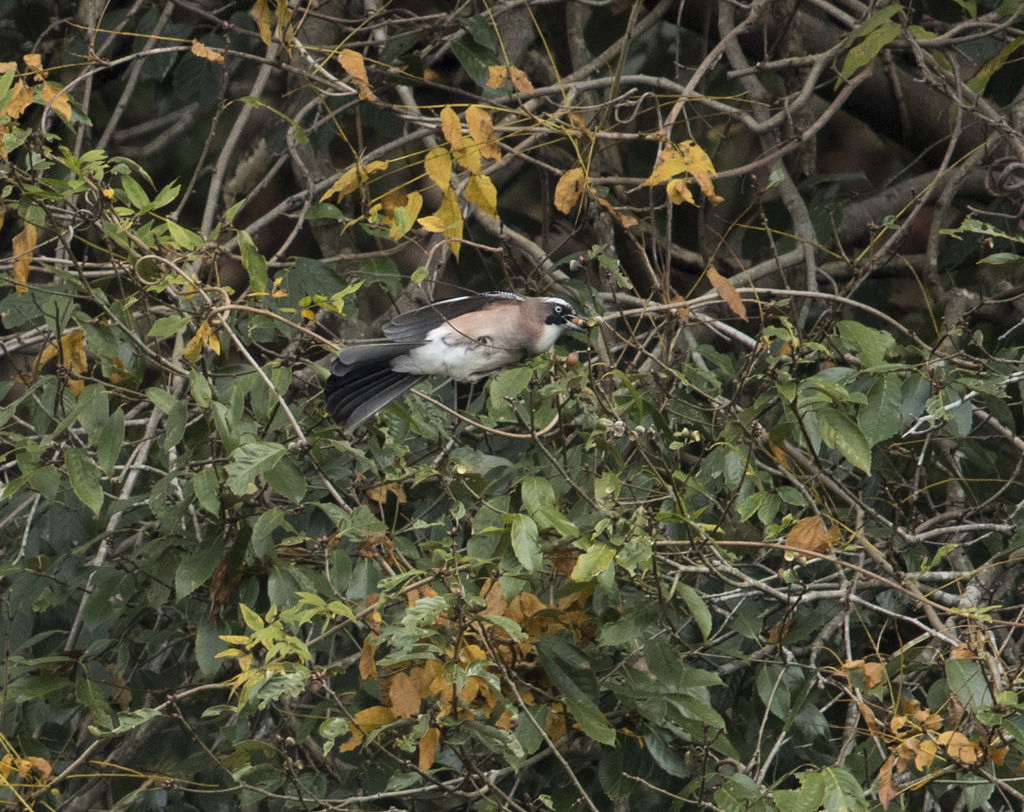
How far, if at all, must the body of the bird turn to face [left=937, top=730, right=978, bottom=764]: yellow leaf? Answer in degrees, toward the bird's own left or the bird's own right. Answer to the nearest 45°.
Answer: approximately 45° to the bird's own right

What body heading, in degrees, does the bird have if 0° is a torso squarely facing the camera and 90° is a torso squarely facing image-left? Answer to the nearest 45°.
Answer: approximately 270°

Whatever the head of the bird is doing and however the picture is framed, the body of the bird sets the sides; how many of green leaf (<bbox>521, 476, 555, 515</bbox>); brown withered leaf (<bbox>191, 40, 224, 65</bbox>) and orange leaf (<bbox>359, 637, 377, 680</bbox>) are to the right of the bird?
2

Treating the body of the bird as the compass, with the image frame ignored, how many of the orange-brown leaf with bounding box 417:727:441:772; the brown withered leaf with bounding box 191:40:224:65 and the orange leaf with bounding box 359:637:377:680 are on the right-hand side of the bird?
2

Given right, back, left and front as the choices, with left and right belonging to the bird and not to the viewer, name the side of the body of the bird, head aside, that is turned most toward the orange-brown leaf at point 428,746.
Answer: right

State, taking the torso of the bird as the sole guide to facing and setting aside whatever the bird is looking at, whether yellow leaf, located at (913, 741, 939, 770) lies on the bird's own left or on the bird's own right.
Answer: on the bird's own right

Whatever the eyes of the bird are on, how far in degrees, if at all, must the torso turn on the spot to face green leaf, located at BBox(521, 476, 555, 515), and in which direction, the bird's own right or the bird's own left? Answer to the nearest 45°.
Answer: approximately 90° to the bird's own right
